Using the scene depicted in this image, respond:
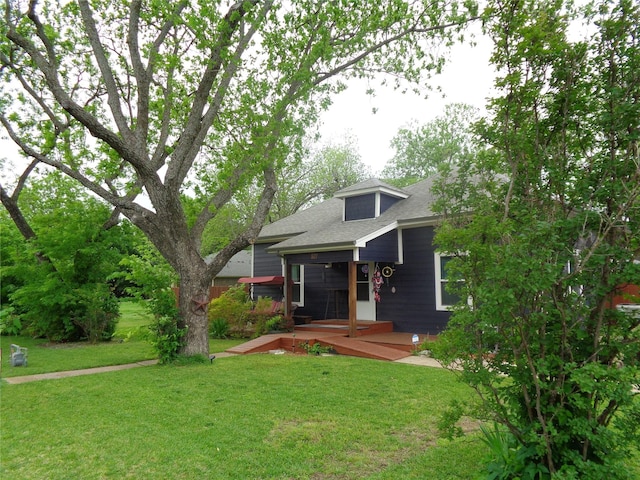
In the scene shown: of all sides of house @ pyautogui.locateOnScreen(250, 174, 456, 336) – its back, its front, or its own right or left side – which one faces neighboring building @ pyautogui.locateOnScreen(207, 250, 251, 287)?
right

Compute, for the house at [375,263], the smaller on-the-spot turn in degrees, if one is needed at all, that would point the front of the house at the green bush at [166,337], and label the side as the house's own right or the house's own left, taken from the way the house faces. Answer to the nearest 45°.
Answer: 0° — it already faces it

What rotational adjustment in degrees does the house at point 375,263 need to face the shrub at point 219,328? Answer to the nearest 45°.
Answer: approximately 45° to its right

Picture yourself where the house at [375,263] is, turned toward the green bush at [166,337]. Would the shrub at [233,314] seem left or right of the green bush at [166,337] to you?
right

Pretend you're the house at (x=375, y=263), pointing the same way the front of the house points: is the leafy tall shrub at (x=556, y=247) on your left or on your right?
on your left

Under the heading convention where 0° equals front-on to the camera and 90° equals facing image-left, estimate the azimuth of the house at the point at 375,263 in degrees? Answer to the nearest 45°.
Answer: approximately 45°

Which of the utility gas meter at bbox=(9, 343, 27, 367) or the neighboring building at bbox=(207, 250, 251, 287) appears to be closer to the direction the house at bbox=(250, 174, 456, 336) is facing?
the utility gas meter

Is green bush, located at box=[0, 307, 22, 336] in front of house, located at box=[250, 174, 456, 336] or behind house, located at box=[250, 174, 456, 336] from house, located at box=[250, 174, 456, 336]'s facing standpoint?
in front
